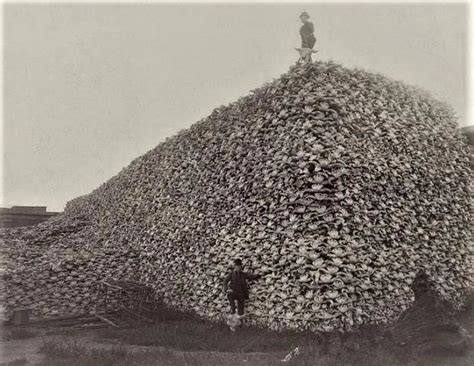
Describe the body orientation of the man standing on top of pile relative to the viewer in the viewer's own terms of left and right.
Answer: facing the viewer and to the left of the viewer

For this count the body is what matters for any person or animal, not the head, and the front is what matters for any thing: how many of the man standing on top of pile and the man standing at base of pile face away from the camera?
0

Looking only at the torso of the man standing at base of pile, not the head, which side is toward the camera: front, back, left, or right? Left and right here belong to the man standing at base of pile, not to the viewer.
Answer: front
